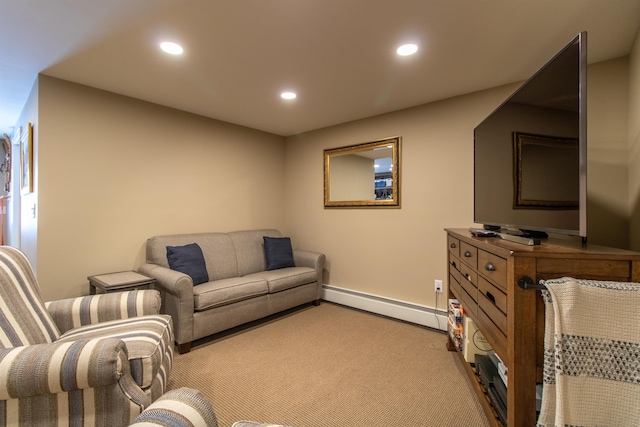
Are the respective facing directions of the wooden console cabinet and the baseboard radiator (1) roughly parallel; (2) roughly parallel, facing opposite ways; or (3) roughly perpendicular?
roughly perpendicular

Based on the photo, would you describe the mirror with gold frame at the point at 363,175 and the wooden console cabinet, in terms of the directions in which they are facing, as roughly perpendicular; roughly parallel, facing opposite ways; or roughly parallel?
roughly perpendicular

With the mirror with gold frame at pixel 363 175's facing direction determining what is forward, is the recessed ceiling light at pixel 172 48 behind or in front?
in front

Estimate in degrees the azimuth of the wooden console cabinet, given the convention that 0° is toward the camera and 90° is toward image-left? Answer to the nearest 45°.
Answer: approximately 90°

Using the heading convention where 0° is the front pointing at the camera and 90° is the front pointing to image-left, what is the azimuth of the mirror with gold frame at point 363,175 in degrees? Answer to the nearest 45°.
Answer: approximately 45°

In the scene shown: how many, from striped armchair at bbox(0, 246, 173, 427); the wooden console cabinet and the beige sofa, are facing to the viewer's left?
1

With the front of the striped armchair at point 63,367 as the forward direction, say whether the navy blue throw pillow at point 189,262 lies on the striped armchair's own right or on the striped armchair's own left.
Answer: on the striped armchair's own left

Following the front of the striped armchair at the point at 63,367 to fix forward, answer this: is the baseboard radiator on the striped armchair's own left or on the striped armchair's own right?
on the striped armchair's own left

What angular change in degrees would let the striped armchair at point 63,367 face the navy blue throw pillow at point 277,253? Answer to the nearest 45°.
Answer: approximately 90° to its left

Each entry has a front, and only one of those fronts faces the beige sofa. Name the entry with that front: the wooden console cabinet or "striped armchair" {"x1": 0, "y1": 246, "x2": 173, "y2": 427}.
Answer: the wooden console cabinet

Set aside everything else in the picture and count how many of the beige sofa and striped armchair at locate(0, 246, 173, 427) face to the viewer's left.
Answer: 0
